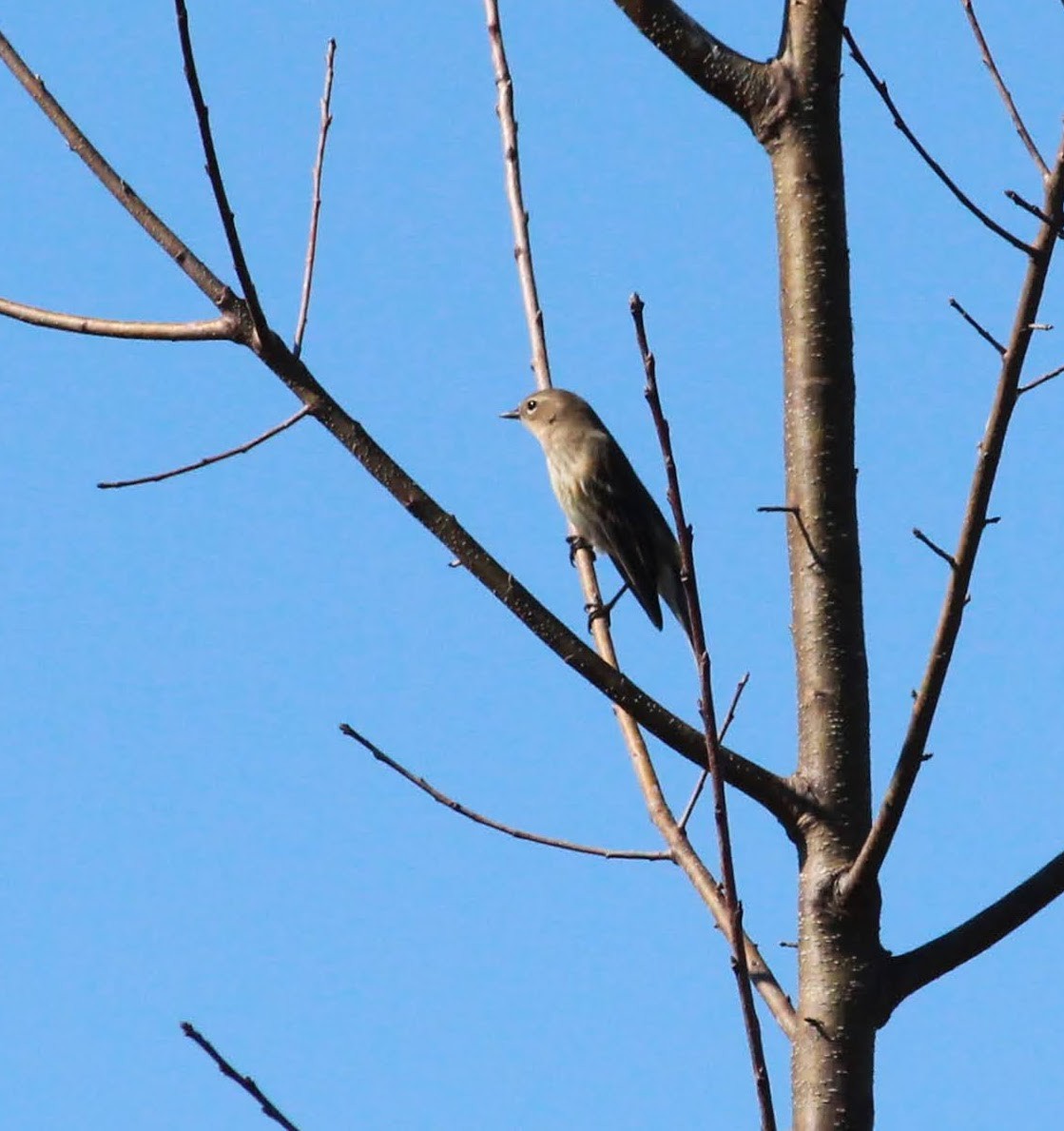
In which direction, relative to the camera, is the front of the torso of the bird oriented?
to the viewer's left
